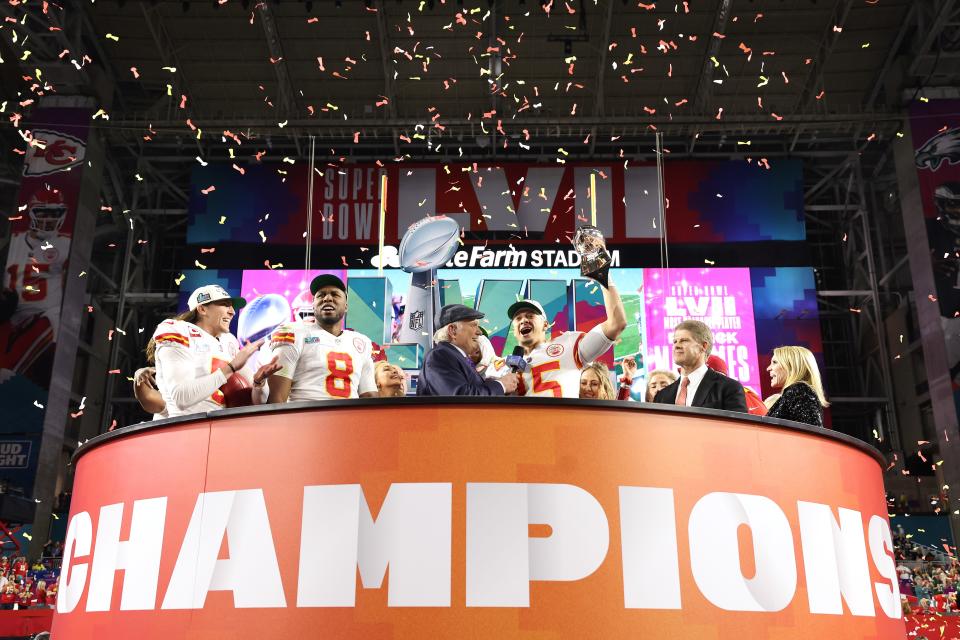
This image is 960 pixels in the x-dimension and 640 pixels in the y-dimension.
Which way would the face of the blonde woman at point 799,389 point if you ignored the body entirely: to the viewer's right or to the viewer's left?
to the viewer's left

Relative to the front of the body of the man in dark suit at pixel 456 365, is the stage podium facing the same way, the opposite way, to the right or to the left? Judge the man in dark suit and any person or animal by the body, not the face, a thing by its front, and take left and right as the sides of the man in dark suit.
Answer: to the right

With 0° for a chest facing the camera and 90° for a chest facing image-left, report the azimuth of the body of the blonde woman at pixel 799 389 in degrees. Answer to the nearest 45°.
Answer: approximately 90°

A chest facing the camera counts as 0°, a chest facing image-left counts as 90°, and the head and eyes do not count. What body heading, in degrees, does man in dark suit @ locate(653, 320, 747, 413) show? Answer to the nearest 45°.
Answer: approximately 45°

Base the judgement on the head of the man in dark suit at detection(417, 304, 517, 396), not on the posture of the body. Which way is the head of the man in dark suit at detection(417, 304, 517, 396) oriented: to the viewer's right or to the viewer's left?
to the viewer's right

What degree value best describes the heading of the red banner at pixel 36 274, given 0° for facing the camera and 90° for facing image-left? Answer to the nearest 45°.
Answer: approximately 0°

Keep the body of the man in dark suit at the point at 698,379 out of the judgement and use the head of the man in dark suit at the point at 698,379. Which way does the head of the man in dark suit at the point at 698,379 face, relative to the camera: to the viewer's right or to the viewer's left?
to the viewer's left

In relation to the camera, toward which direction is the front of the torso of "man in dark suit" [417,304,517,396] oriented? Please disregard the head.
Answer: to the viewer's right

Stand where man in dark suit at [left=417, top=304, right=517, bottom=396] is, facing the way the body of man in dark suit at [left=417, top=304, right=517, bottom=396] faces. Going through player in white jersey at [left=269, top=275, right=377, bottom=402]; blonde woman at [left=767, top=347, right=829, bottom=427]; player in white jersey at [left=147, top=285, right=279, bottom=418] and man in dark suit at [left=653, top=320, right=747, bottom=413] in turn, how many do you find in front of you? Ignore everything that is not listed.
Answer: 2

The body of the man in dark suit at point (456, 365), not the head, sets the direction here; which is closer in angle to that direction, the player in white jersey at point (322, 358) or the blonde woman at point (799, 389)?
the blonde woman

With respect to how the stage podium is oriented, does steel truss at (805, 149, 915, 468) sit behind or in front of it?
behind
